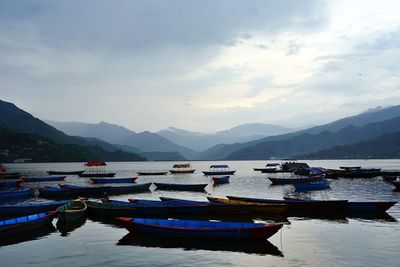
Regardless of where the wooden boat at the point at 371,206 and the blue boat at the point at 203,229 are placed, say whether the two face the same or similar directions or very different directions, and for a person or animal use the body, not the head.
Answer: same or similar directions

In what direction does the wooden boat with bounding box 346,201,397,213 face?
to the viewer's right

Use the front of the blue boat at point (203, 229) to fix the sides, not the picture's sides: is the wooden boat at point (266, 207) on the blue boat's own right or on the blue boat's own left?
on the blue boat's own left

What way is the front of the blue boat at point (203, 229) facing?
to the viewer's right

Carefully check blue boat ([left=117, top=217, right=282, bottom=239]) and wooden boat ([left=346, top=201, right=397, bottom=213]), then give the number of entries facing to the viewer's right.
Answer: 2

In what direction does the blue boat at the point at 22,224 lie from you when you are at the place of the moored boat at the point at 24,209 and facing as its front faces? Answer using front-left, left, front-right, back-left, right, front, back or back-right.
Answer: right

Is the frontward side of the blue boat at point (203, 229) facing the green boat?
no

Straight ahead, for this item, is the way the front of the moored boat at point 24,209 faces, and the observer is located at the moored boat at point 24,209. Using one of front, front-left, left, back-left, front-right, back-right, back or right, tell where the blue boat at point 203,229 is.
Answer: front-right

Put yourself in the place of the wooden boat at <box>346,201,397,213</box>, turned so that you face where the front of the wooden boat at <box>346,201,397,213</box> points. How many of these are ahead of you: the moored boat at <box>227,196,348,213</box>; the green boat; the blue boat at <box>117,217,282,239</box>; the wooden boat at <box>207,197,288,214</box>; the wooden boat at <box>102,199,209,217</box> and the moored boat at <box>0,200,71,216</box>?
0

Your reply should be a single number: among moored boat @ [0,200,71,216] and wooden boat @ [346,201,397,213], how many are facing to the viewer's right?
2
